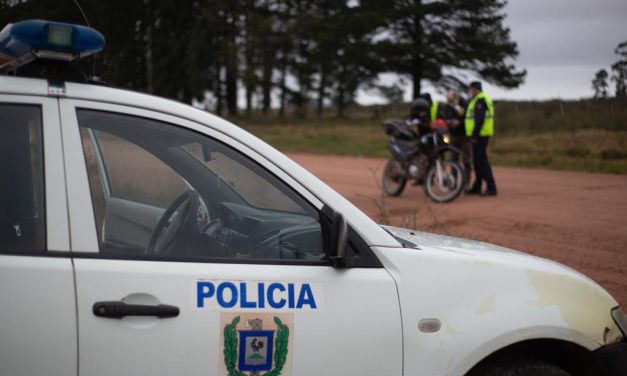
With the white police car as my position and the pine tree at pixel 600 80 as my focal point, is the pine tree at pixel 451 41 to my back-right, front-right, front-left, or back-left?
front-left

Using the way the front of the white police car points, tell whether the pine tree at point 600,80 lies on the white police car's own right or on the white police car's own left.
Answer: on the white police car's own left

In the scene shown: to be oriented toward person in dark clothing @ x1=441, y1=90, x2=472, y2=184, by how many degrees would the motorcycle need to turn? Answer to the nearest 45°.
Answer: approximately 90° to its left

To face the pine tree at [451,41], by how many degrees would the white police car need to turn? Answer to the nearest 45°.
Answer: approximately 90° to its left

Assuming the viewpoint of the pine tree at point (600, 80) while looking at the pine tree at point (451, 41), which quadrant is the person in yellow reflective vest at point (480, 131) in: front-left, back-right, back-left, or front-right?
front-left

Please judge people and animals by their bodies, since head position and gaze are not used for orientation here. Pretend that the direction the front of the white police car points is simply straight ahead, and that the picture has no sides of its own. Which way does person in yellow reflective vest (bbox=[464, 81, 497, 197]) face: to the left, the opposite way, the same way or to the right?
the opposite way

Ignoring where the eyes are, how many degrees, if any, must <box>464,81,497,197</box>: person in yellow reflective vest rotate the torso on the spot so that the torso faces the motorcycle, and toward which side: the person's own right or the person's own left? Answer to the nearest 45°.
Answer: approximately 45° to the person's own left

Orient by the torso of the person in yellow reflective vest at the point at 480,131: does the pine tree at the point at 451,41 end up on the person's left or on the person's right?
on the person's right

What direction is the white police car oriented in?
to the viewer's right

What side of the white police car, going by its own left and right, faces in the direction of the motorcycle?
left

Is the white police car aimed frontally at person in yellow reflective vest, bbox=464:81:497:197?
no

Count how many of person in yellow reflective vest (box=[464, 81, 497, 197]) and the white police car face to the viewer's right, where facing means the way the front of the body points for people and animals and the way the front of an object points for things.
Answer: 1

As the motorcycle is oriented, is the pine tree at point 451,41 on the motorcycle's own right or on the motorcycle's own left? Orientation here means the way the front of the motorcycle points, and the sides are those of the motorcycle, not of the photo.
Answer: on the motorcycle's own left

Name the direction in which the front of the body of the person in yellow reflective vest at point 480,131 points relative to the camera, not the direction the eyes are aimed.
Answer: to the viewer's left

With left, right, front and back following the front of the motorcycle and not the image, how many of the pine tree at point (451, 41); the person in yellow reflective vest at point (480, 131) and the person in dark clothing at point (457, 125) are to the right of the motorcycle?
0
